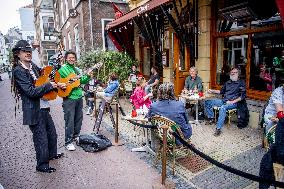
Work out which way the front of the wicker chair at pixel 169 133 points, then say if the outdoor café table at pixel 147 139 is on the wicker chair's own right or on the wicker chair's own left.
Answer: on the wicker chair's own left

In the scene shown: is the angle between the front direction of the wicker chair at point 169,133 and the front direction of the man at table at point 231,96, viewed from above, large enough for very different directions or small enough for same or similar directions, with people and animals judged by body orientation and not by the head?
very different directions

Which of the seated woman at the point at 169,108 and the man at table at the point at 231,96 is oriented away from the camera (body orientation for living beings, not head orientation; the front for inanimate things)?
the seated woman

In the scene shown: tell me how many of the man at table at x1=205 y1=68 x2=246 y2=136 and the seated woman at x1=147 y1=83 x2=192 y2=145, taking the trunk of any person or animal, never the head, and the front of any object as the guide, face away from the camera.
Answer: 1

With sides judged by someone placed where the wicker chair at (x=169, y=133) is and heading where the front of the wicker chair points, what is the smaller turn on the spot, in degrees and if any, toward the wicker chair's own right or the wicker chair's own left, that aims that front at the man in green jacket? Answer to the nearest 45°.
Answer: approximately 90° to the wicker chair's own left

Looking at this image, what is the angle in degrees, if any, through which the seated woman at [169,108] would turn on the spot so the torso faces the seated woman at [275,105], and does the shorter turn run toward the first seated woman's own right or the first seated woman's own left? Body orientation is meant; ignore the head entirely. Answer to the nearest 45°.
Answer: approximately 90° to the first seated woman's own right

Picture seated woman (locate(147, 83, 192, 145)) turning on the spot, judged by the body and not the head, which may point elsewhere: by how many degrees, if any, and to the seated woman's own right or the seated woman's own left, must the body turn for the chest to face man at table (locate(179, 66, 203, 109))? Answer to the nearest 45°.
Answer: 0° — they already face them

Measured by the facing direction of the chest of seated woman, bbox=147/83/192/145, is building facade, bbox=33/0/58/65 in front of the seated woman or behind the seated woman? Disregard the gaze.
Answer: in front

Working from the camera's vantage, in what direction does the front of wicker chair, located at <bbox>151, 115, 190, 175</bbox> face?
facing away from the viewer and to the right of the viewer

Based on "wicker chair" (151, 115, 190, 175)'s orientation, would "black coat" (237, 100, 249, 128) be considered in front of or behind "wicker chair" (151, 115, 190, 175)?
in front

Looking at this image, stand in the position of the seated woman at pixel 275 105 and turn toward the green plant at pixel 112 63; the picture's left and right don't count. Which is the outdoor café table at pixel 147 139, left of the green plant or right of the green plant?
left

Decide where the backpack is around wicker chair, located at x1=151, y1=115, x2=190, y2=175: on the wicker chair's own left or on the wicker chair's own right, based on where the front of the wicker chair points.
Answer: on the wicker chair's own left

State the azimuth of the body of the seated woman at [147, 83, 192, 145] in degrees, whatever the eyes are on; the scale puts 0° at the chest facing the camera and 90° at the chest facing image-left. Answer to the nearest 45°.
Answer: approximately 180°
